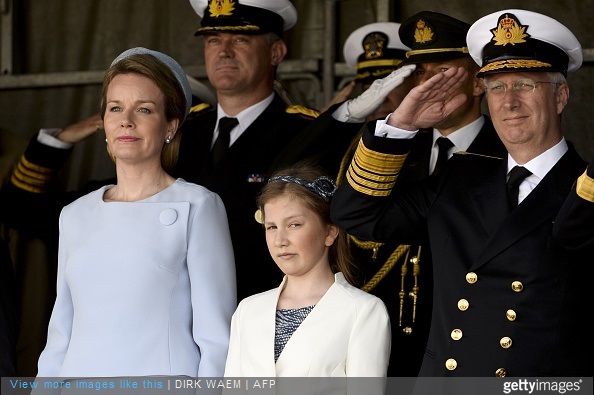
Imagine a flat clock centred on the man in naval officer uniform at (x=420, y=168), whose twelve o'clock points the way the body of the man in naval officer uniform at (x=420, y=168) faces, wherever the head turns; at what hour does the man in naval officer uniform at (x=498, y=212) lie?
the man in naval officer uniform at (x=498, y=212) is roughly at 10 o'clock from the man in naval officer uniform at (x=420, y=168).

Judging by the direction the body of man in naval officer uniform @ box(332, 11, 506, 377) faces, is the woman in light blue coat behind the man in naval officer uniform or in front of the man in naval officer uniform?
in front

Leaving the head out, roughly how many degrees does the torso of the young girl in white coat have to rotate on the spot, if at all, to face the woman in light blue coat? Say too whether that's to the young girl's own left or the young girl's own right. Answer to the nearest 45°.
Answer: approximately 45° to the young girl's own right

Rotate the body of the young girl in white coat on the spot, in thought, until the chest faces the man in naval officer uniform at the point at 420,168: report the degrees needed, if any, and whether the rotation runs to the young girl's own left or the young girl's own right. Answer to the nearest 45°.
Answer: approximately 180°

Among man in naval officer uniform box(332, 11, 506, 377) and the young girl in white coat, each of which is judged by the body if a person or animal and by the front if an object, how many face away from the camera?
0

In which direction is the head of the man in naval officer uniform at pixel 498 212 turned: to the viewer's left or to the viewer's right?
to the viewer's left
